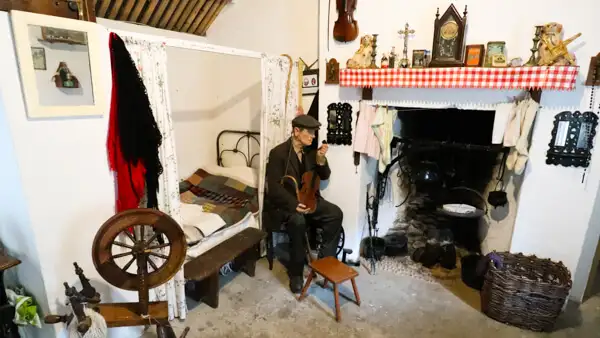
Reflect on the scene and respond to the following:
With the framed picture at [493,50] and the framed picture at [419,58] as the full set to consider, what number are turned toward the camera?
2

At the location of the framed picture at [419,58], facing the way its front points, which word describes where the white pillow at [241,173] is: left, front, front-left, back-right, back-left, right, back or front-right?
right

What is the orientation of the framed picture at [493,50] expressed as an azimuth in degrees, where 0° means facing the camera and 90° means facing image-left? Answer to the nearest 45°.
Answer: approximately 0°

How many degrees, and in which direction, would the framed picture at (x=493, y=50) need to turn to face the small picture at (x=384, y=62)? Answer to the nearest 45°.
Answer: approximately 90° to its right

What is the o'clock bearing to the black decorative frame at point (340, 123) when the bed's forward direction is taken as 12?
The black decorative frame is roughly at 8 o'clock from the bed.

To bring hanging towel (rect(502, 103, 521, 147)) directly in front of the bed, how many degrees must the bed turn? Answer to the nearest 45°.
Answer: approximately 90° to its left

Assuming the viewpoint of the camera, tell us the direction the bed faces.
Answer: facing the viewer and to the left of the viewer

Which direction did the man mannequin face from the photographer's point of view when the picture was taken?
facing the viewer and to the right of the viewer

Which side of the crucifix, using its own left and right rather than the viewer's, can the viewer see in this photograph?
front
